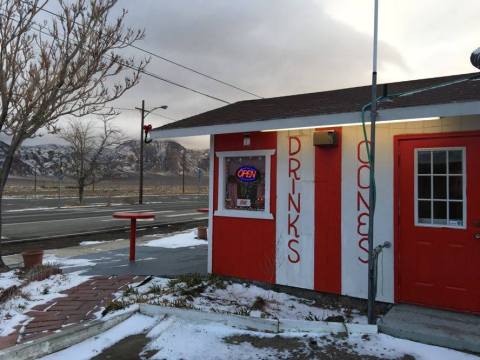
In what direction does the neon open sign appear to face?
toward the camera

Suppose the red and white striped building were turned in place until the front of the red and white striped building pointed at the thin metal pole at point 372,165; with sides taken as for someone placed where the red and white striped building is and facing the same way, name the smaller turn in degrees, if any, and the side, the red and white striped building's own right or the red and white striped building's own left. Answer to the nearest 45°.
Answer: approximately 45° to the red and white striped building's own left

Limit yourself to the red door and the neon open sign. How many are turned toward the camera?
2

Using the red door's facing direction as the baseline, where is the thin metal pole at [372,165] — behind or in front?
in front

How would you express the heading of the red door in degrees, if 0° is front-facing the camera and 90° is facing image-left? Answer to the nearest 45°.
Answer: approximately 0°

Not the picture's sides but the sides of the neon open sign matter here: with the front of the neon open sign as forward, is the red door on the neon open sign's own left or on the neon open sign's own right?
on the neon open sign's own left

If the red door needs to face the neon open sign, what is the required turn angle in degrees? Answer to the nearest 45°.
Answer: approximately 90° to its right

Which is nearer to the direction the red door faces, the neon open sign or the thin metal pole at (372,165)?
the thin metal pole

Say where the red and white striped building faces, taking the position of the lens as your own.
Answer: facing the viewer and to the left of the viewer

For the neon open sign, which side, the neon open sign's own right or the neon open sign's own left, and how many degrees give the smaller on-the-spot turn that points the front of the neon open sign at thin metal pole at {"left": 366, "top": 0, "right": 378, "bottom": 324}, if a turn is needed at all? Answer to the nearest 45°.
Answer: approximately 45° to the neon open sign's own left
